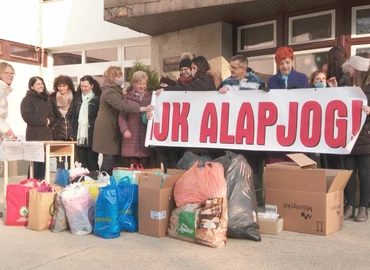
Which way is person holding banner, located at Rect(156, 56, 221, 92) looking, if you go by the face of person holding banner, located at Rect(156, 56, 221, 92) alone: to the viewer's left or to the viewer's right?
to the viewer's left

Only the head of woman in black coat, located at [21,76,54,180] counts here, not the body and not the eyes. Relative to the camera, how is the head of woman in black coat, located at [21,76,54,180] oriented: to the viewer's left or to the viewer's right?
to the viewer's right

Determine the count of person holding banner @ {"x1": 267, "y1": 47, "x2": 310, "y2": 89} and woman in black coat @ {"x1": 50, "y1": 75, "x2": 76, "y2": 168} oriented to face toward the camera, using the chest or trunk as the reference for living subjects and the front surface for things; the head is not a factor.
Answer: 2

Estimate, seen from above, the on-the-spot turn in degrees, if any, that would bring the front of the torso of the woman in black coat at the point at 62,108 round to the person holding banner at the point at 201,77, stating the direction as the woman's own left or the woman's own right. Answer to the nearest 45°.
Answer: approximately 45° to the woman's own left

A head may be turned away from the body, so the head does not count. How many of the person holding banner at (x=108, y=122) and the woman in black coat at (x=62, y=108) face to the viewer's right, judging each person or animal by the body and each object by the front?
1

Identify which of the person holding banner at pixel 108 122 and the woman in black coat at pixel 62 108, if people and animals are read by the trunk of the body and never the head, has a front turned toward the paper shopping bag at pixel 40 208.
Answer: the woman in black coat

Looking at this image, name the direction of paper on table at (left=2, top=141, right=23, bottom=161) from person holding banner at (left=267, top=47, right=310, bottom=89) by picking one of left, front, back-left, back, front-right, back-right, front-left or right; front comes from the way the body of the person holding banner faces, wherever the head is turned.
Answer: right

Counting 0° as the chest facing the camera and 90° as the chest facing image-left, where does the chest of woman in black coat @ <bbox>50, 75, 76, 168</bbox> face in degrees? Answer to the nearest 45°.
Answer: approximately 0°

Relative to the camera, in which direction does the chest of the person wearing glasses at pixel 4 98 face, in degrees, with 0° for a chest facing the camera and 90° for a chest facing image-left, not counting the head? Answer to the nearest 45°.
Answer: approximately 315°

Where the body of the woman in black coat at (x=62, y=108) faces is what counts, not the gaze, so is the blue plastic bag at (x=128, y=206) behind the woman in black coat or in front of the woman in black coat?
in front
